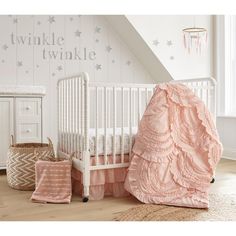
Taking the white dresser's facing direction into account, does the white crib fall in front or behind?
in front

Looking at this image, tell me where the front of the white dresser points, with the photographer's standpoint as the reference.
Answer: facing the viewer

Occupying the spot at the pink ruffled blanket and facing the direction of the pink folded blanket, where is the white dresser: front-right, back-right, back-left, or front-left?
front-right

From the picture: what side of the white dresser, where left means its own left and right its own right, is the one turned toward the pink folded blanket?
front

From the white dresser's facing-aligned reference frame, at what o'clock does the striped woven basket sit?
The striped woven basket is roughly at 12 o'clock from the white dresser.

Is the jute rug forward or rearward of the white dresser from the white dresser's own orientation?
forward

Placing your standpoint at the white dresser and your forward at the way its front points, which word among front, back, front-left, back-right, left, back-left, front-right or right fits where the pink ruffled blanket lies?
front-left
